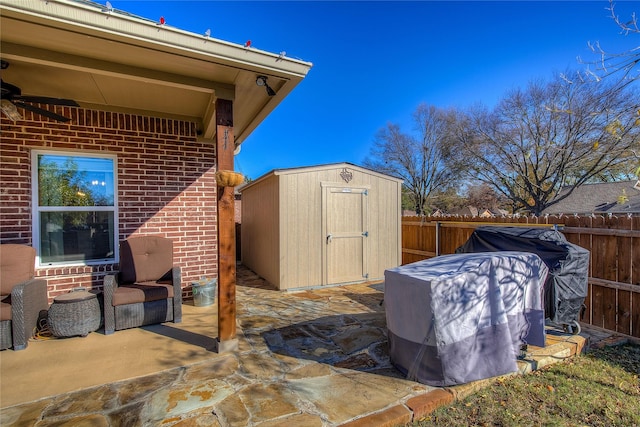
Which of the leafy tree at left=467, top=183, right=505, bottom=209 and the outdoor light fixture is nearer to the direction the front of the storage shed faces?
the outdoor light fixture

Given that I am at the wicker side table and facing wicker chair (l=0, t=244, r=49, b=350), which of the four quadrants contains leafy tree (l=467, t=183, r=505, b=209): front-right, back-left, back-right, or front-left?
back-right

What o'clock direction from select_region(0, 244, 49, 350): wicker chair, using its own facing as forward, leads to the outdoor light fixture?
The outdoor light fixture is roughly at 9 o'clock from the wicker chair.

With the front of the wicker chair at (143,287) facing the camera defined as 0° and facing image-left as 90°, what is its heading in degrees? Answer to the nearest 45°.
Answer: approximately 315°

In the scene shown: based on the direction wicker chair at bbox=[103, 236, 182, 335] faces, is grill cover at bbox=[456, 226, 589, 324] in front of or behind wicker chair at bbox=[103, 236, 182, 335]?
in front

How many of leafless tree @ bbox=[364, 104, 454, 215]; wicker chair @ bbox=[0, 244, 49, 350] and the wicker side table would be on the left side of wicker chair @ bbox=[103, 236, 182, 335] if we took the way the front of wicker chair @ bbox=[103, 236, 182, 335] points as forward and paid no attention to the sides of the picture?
1

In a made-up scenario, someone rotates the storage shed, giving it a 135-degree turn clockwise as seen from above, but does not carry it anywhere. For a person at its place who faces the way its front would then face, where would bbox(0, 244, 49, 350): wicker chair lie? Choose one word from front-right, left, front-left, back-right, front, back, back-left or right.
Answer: front-left

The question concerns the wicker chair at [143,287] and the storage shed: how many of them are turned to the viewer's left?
0

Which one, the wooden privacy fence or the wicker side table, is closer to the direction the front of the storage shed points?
the wooden privacy fence

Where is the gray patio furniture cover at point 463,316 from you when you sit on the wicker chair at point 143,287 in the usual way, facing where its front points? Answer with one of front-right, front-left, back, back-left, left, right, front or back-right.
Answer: front

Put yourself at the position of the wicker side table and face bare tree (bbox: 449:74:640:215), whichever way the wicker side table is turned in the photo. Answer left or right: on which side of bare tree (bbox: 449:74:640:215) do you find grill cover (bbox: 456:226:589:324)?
right
